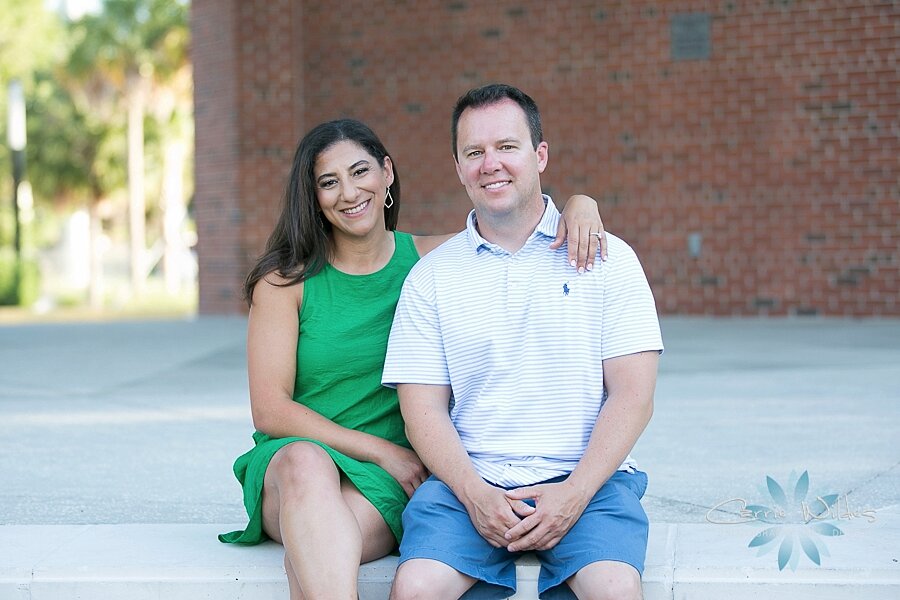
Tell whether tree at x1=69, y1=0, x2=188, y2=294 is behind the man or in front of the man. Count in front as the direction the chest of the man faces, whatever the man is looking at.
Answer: behind

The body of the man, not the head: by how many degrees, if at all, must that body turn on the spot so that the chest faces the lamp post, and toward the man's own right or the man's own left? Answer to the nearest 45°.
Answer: approximately 135° to the man's own right

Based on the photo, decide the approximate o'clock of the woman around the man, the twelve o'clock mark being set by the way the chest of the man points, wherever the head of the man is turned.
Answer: The woman is roughly at 4 o'clock from the man.

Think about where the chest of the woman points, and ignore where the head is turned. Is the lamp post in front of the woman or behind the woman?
behind

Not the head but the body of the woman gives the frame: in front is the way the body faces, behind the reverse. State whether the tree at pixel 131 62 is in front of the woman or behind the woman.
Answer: behind

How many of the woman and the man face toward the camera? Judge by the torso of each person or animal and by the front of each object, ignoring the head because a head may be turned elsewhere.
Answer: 2

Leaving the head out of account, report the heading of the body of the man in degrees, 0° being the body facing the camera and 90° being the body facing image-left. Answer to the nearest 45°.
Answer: approximately 0°
